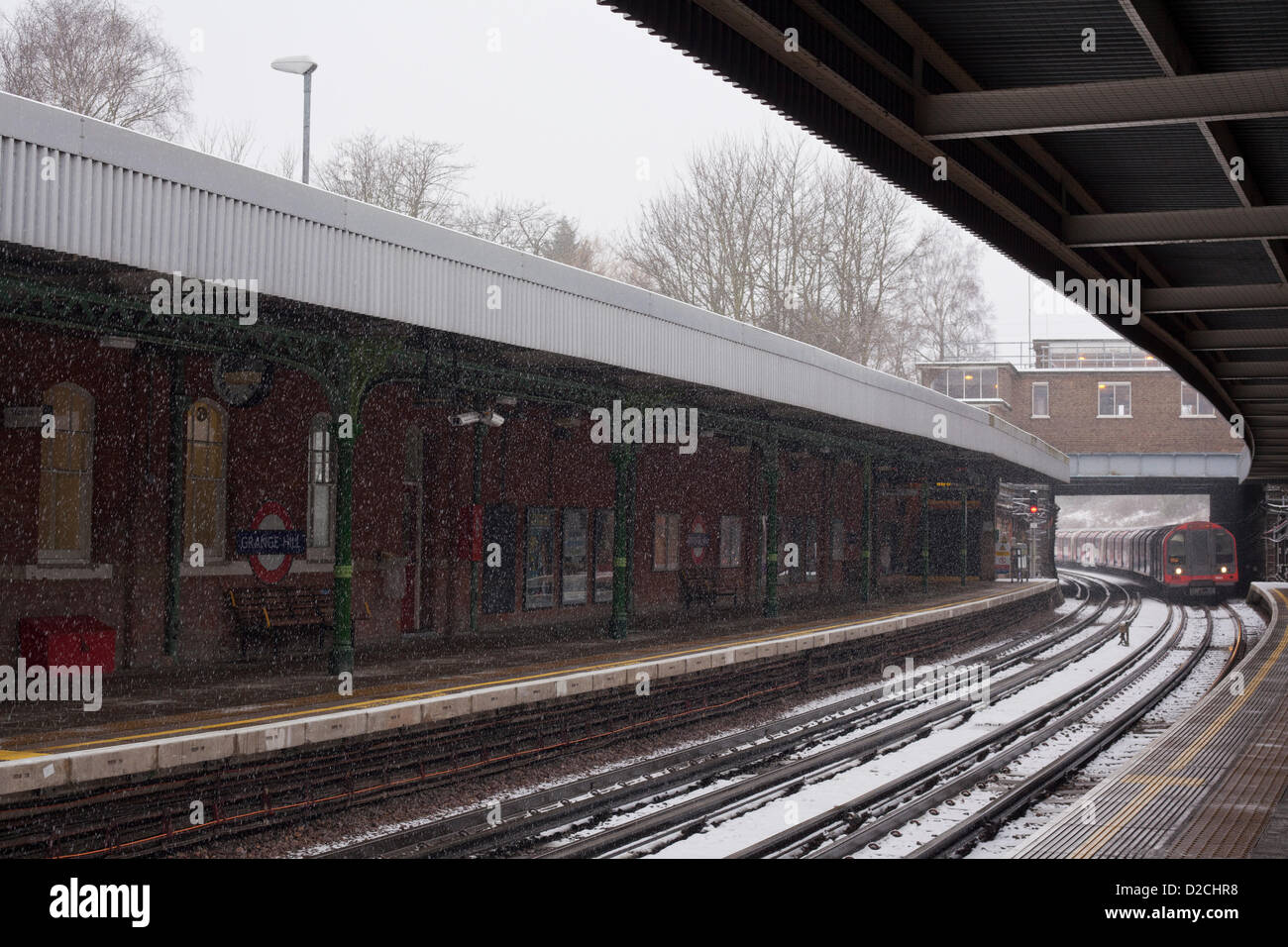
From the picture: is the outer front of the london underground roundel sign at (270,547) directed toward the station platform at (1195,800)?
yes

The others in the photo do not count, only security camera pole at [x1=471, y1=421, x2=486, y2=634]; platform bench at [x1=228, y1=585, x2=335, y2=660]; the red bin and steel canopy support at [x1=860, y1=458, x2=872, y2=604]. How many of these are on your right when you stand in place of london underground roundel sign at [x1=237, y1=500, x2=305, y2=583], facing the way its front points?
1

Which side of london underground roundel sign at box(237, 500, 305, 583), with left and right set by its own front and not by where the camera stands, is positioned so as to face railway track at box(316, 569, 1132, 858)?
front

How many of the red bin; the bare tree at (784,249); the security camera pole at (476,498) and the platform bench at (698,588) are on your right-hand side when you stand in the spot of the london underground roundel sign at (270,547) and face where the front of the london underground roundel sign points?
1

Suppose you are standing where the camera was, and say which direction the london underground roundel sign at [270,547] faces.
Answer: facing the viewer and to the right of the viewer

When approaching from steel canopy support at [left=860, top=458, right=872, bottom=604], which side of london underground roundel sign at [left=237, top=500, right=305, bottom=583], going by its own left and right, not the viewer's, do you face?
left

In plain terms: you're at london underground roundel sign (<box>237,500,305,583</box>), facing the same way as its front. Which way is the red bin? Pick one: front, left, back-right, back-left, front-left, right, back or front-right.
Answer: right

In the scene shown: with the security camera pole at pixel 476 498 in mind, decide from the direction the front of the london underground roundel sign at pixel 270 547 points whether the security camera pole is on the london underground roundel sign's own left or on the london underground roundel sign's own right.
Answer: on the london underground roundel sign's own left

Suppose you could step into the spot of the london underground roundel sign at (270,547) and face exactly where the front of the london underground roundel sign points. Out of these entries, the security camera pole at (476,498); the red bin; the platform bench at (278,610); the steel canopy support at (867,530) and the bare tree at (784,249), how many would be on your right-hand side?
1

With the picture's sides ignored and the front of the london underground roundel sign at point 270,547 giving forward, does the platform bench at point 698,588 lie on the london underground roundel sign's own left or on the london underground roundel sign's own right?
on the london underground roundel sign's own left
